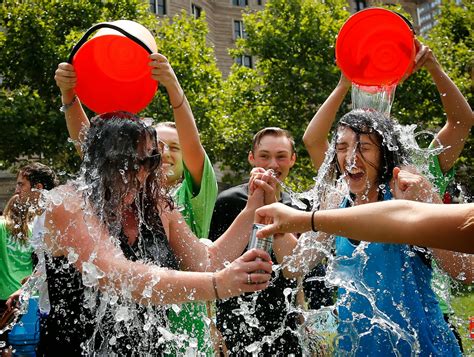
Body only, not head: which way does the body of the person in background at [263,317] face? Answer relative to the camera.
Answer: toward the camera

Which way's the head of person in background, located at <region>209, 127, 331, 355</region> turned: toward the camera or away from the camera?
toward the camera

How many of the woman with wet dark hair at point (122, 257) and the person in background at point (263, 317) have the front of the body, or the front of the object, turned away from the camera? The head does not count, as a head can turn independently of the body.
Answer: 0

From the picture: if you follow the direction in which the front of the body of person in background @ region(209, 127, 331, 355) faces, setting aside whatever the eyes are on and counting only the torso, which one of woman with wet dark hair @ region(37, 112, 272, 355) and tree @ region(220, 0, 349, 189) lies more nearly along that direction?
the woman with wet dark hair

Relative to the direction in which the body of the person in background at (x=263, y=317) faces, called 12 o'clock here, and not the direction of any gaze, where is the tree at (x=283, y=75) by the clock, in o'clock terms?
The tree is roughly at 6 o'clock from the person in background.

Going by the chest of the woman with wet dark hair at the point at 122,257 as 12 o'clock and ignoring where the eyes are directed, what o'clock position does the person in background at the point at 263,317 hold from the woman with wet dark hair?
The person in background is roughly at 9 o'clock from the woman with wet dark hair.

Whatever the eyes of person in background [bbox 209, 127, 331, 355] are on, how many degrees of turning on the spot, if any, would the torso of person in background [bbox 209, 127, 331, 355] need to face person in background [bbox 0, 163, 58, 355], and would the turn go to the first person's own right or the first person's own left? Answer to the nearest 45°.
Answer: approximately 135° to the first person's own right

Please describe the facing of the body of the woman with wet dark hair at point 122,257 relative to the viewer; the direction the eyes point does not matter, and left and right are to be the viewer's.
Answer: facing the viewer and to the right of the viewer
